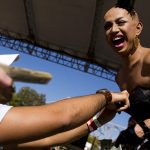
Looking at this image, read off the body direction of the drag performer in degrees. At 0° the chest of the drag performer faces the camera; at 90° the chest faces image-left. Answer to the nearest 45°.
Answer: approximately 45°

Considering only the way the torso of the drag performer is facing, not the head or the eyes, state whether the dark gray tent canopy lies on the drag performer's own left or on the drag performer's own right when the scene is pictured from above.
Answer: on the drag performer's own right
